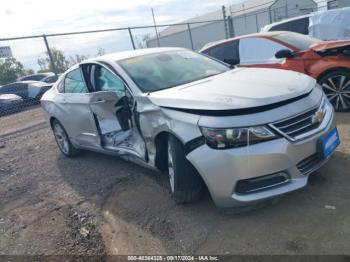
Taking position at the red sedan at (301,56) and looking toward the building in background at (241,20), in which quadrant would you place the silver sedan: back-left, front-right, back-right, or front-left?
back-left

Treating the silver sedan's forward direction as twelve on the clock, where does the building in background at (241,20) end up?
The building in background is roughly at 8 o'clock from the silver sedan.

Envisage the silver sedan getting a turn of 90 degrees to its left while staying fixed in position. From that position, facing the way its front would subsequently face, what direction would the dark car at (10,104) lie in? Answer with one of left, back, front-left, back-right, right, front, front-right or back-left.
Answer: left

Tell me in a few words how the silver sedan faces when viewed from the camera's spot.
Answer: facing the viewer and to the right of the viewer

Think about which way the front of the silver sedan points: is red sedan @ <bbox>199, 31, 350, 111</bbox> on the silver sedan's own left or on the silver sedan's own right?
on the silver sedan's own left
